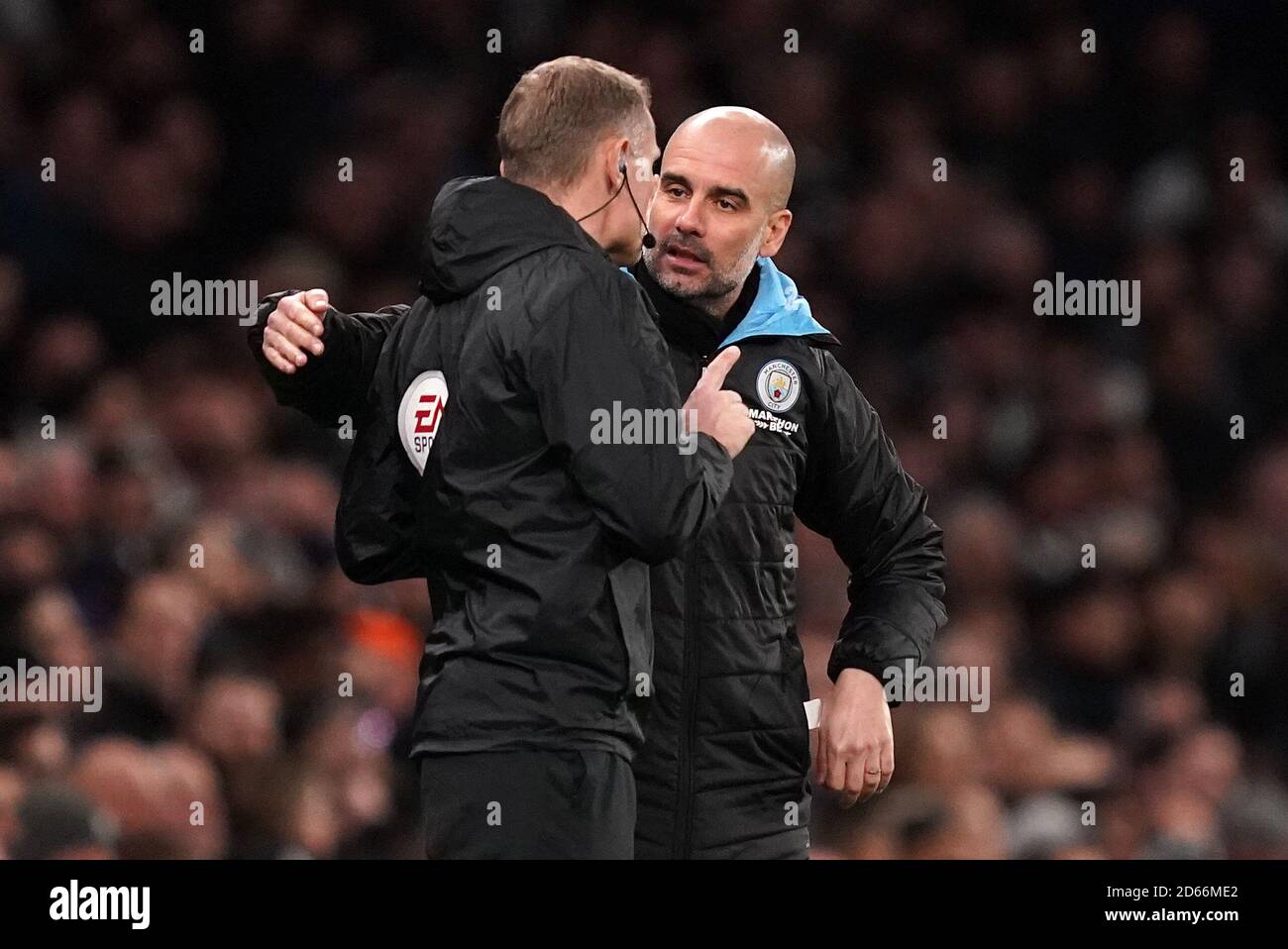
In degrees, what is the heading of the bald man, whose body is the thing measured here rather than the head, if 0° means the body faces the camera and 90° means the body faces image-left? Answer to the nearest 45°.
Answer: approximately 45°

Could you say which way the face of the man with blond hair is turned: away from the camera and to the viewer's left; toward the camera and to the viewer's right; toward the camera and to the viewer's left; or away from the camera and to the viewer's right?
away from the camera and to the viewer's right

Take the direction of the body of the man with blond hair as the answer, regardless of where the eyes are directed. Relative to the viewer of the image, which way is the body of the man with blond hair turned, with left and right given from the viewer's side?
facing away from the viewer and to the right of the viewer

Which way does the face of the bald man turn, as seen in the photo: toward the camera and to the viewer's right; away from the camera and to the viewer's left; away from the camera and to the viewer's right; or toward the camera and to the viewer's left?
toward the camera and to the viewer's left

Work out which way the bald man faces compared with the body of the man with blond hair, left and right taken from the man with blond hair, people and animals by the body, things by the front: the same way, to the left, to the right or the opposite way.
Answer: the opposite way
